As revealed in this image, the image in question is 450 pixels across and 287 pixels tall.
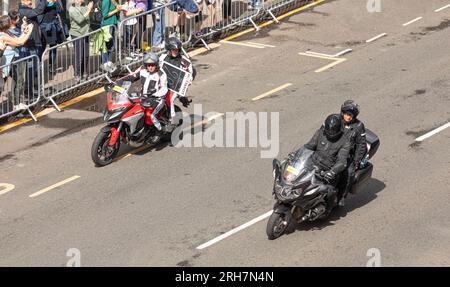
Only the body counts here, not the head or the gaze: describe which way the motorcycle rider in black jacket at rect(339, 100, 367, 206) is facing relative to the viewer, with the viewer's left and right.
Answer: facing the viewer and to the left of the viewer

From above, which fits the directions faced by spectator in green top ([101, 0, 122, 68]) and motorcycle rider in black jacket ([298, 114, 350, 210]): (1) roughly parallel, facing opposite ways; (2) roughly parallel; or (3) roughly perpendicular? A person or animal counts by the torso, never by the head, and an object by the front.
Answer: roughly perpendicular

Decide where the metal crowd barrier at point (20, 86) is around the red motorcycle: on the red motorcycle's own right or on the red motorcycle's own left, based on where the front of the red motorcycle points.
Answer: on the red motorcycle's own right

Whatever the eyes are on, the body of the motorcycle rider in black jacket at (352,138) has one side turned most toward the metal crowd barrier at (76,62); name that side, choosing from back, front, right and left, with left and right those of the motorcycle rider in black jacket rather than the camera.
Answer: right

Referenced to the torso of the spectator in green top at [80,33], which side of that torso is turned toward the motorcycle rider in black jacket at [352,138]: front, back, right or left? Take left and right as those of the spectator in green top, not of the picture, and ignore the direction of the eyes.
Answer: front

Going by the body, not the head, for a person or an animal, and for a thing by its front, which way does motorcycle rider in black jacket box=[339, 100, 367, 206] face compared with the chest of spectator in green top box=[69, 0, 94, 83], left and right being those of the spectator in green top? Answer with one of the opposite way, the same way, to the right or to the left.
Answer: to the right

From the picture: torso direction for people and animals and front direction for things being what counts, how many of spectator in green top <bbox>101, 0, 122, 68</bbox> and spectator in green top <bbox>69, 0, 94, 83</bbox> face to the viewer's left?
0

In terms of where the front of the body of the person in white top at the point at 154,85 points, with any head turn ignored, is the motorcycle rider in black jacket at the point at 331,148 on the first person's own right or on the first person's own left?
on the first person's own left

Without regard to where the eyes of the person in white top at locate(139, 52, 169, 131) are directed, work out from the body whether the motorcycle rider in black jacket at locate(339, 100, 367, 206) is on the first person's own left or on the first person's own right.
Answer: on the first person's own left

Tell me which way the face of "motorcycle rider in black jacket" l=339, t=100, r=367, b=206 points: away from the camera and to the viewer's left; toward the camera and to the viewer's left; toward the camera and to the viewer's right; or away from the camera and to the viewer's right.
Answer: toward the camera and to the viewer's left

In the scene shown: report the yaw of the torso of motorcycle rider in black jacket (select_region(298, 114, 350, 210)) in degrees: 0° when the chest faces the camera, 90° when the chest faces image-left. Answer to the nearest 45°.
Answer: approximately 45°

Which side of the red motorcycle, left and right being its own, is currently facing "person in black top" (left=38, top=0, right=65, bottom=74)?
right

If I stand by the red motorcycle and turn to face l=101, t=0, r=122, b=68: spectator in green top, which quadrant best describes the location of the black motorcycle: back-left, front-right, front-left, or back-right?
back-right

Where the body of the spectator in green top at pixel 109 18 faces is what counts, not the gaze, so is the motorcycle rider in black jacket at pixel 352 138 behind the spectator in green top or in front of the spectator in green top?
in front

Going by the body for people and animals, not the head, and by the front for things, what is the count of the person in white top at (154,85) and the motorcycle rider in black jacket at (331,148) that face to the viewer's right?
0

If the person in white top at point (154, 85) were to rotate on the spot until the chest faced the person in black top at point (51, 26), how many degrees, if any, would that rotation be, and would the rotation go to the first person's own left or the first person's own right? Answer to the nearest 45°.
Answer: approximately 90° to the first person's own right
